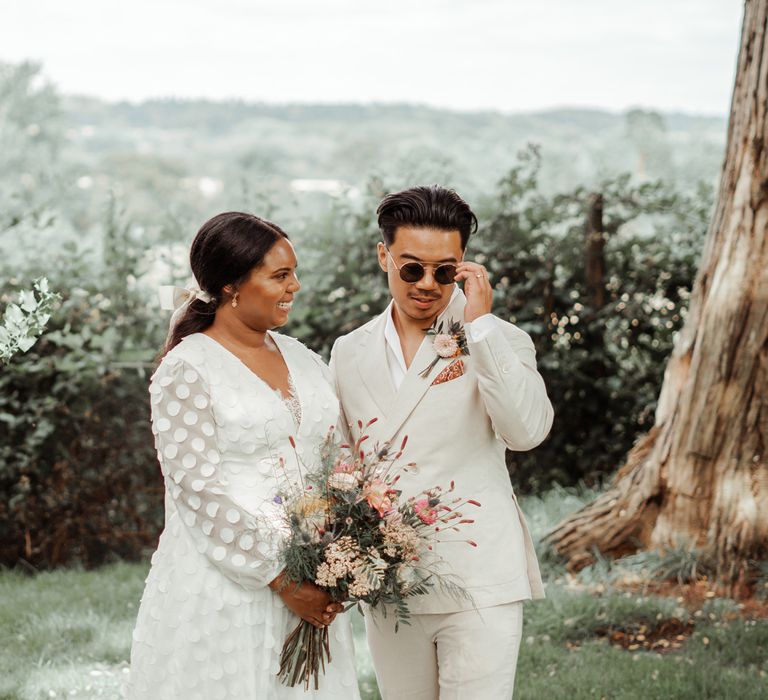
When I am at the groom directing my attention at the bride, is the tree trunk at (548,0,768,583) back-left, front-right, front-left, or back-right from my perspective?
back-right

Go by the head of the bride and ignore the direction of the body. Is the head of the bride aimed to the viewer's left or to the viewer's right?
to the viewer's right

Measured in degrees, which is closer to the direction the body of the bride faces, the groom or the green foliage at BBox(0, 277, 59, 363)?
the groom

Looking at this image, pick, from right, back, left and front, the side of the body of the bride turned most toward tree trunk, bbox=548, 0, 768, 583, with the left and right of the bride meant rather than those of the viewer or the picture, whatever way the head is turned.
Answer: left

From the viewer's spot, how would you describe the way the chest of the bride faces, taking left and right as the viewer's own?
facing the viewer and to the right of the viewer
